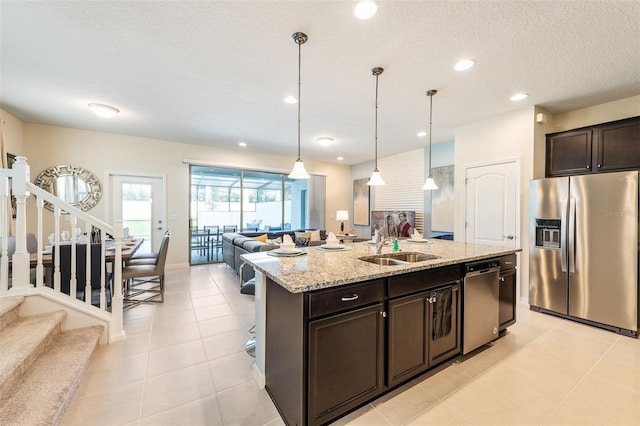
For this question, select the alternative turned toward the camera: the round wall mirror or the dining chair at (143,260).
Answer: the round wall mirror

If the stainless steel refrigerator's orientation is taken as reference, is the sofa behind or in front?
in front

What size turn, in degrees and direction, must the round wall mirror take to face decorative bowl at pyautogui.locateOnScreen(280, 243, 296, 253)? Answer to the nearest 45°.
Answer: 0° — it already faces it

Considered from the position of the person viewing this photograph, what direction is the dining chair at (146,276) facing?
facing to the left of the viewer

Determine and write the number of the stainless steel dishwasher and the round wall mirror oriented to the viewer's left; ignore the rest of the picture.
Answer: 0

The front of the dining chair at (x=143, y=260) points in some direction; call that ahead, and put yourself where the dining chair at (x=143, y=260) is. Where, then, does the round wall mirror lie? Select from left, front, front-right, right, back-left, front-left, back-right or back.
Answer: front-right

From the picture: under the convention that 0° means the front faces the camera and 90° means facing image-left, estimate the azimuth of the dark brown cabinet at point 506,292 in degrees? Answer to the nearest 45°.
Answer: approximately 315°

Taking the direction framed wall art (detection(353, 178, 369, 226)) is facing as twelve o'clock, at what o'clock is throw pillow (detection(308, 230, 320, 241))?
The throw pillow is roughly at 12 o'clock from the framed wall art.

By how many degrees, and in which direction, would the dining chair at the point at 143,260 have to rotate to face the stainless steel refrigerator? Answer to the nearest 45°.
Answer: approximately 135° to its left

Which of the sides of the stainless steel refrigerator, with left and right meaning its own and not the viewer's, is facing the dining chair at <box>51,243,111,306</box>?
front

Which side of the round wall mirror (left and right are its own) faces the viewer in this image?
front

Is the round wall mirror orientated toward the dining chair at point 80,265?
yes

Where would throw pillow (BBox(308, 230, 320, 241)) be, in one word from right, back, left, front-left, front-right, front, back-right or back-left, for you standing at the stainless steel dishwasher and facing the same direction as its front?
back

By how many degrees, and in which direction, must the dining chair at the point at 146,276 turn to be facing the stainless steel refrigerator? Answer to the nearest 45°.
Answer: approximately 135° to its left

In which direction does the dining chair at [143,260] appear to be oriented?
to the viewer's left
